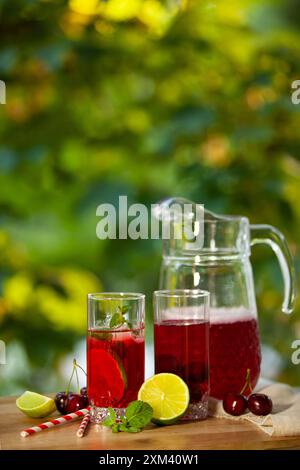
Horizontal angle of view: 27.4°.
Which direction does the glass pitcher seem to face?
to the viewer's left
